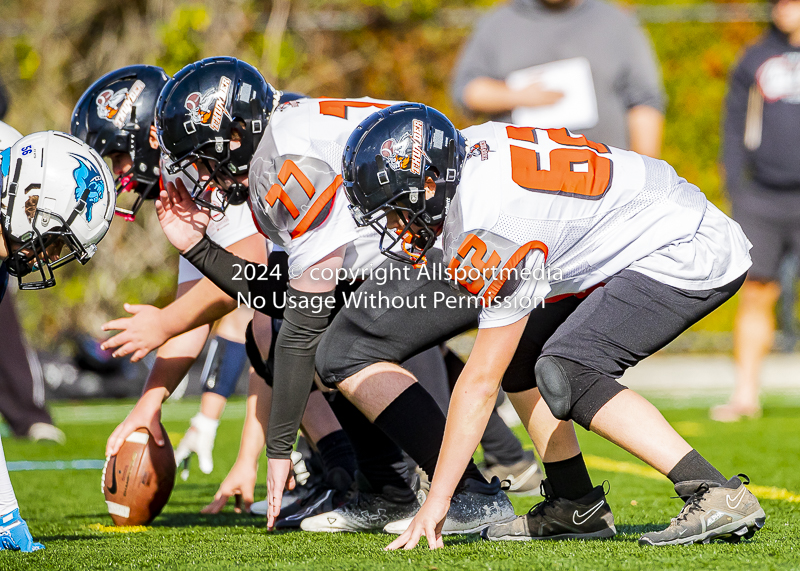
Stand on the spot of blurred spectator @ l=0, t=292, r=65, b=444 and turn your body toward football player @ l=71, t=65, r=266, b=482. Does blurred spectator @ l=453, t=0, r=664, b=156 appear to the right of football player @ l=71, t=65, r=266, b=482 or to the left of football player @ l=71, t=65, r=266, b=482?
left

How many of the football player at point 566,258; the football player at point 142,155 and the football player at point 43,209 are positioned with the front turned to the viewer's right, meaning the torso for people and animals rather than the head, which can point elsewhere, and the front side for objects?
1

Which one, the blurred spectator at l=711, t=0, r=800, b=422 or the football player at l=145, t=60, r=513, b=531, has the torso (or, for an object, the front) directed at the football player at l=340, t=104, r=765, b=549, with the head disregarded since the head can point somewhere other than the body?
the blurred spectator

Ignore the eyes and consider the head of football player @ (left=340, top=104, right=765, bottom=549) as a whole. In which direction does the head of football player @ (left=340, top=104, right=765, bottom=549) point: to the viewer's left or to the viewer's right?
to the viewer's left

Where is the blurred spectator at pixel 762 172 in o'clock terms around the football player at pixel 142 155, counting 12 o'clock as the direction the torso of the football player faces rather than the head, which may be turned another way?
The blurred spectator is roughly at 5 o'clock from the football player.

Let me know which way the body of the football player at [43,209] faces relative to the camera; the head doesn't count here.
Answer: to the viewer's right

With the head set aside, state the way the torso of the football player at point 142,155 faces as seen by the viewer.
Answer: to the viewer's left

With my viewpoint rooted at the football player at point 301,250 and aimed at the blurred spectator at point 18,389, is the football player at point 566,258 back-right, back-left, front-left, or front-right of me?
back-right

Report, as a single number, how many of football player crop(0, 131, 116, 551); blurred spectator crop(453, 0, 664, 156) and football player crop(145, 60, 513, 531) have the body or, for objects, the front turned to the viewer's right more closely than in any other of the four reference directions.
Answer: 1

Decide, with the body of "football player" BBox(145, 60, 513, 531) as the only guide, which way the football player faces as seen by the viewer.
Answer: to the viewer's left

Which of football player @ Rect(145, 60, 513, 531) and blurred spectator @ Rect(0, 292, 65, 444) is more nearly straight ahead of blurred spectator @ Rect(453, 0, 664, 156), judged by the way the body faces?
the football player

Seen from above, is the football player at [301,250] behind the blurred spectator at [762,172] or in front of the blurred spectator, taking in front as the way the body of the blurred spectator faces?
in front

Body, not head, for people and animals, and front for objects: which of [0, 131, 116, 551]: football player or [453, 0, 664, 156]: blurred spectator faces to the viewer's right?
the football player

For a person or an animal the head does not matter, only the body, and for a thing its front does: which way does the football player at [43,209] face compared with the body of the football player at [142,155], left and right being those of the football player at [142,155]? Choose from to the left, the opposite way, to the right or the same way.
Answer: the opposite way

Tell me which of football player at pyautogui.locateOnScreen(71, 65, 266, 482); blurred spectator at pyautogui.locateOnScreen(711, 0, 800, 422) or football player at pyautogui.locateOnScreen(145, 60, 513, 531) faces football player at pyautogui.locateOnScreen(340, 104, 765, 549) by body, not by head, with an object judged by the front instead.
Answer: the blurred spectator

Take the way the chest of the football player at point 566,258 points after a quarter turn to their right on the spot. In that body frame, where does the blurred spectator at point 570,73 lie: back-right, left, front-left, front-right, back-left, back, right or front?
front

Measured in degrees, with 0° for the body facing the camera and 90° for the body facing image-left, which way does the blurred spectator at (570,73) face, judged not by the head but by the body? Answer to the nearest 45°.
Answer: approximately 0°
